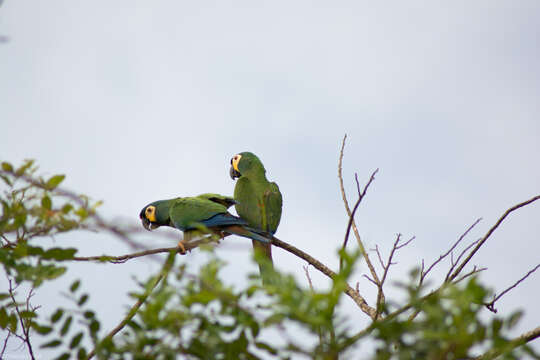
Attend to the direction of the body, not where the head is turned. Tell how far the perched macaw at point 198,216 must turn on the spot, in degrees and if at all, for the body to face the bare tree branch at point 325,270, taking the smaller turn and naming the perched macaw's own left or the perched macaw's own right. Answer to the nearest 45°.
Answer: approximately 135° to the perched macaw's own left

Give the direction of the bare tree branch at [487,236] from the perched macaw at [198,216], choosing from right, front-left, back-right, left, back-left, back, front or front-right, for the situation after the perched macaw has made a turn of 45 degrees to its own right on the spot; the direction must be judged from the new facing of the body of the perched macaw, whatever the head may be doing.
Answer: back

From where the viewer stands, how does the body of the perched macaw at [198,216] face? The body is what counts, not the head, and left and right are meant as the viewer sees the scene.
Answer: facing to the left of the viewer
